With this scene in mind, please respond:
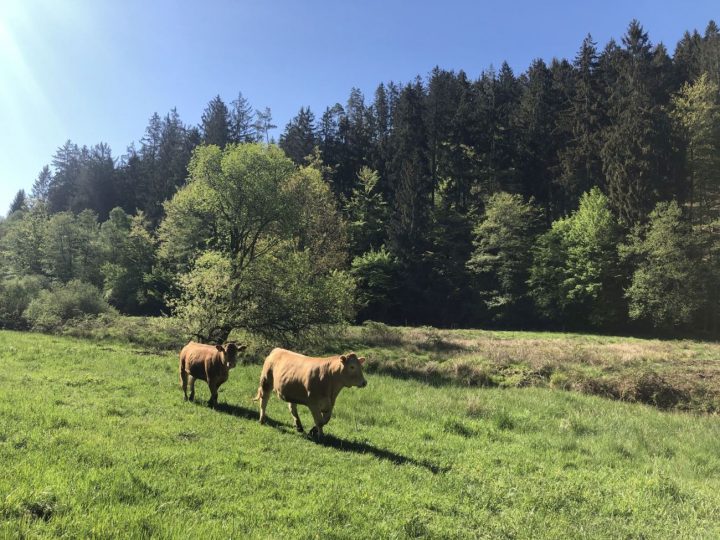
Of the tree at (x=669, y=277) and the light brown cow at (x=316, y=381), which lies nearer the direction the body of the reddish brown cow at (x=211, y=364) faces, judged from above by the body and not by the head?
the light brown cow

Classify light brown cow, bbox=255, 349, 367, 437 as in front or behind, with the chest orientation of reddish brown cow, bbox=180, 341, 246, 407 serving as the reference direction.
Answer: in front

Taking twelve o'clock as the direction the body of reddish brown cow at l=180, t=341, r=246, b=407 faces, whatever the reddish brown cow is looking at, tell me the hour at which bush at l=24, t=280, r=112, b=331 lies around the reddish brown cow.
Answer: The bush is roughly at 7 o'clock from the reddish brown cow.

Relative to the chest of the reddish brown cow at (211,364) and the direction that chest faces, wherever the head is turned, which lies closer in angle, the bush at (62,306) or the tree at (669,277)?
the tree

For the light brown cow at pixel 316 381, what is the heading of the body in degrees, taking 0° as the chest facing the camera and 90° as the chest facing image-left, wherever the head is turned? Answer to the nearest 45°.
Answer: approximately 315°

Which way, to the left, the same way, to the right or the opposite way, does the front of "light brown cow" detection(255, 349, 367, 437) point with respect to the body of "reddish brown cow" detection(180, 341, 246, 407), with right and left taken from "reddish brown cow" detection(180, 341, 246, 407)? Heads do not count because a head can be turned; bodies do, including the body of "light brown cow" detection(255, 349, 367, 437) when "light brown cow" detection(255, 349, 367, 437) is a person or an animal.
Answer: the same way

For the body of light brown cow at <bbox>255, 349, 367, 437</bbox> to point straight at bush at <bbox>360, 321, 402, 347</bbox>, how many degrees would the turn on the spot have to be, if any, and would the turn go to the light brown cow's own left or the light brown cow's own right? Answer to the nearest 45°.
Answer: approximately 135° to the light brown cow's own left

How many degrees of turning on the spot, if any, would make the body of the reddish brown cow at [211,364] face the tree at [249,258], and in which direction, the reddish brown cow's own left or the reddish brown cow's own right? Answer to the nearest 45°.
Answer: approximately 135° to the reddish brown cow's own left

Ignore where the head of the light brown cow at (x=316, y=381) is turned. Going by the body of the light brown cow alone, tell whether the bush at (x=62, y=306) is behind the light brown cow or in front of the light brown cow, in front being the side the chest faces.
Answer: behind

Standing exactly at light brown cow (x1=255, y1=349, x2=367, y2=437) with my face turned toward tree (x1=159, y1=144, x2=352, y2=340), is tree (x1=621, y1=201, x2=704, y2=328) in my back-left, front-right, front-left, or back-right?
front-right

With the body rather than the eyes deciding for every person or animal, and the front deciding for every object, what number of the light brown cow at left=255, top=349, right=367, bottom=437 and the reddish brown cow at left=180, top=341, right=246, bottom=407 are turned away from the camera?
0

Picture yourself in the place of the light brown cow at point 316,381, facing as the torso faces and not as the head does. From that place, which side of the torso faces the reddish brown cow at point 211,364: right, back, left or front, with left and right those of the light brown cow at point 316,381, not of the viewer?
back

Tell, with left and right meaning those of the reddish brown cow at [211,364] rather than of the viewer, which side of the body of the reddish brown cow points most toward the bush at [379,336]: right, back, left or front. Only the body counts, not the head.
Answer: left

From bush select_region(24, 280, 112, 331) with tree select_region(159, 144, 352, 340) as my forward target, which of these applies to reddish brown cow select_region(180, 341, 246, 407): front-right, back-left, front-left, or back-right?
front-right

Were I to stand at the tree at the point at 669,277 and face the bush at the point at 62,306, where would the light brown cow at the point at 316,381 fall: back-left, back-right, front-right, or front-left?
front-left

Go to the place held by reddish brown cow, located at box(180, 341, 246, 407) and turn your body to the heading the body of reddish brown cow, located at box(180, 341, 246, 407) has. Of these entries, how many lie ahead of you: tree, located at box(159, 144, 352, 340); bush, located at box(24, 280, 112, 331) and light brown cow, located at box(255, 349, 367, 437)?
1

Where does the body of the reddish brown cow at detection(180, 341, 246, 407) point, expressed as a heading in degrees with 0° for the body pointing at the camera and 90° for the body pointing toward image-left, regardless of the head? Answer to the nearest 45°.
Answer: approximately 315°

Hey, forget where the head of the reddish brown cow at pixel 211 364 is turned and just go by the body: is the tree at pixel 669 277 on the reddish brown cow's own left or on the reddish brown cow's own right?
on the reddish brown cow's own left
